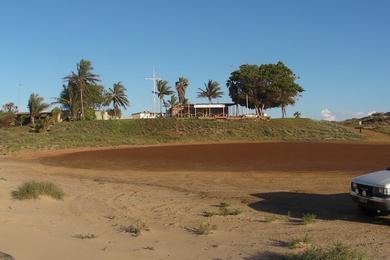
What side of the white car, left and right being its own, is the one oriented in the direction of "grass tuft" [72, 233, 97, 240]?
front

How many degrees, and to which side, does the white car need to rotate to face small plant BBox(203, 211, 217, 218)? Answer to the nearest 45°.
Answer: approximately 45° to its right

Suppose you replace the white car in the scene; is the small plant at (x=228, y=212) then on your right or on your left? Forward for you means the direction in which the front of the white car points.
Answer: on your right

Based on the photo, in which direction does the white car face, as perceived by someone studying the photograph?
facing the viewer and to the left of the viewer

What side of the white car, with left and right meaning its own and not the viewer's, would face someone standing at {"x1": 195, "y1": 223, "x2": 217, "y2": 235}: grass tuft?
front

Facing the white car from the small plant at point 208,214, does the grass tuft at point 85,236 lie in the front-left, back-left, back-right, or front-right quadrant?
back-right

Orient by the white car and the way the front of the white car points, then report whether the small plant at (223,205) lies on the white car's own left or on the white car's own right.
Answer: on the white car's own right

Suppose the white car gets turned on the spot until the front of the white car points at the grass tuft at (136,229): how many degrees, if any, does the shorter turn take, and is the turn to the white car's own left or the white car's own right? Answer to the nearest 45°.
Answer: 0° — it already faces it

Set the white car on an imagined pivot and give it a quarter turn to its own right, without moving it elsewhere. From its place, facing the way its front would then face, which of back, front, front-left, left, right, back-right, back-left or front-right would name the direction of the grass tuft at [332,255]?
back-left

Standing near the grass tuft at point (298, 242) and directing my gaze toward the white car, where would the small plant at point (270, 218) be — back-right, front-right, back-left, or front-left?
front-left
